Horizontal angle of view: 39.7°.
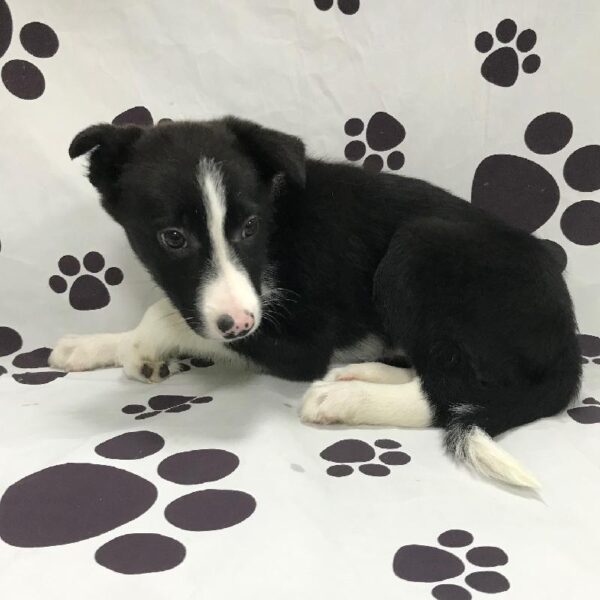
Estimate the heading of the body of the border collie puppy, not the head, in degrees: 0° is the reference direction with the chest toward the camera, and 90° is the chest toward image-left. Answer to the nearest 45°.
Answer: approximately 90°
